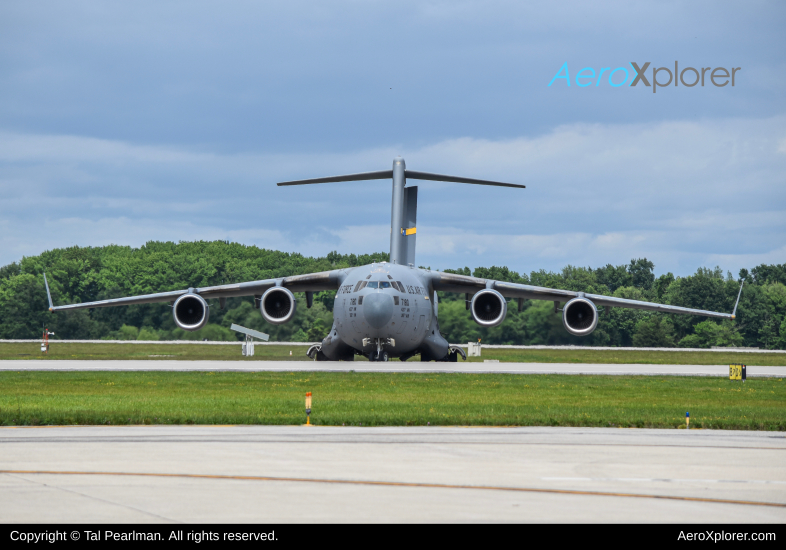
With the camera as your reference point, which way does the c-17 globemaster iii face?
facing the viewer
